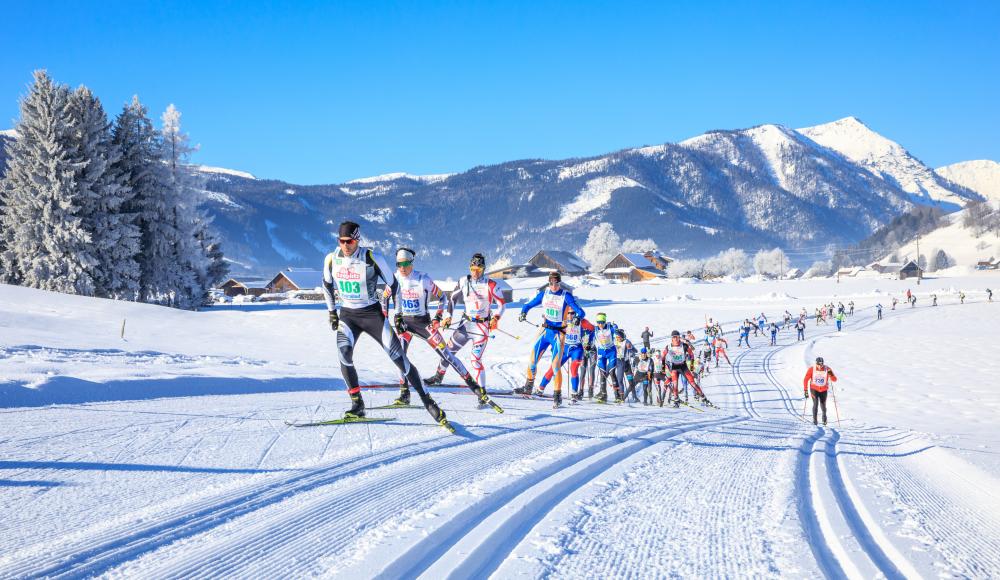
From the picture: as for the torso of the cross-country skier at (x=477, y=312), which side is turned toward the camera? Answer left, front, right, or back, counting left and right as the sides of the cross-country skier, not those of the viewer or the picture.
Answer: front

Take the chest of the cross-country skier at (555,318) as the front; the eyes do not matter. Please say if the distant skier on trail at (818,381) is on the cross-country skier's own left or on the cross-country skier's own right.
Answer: on the cross-country skier's own left

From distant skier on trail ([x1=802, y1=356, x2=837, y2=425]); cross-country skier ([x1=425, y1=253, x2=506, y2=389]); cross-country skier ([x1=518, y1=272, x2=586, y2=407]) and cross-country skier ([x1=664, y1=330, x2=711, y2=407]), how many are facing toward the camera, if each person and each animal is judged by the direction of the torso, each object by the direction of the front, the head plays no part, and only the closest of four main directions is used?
4

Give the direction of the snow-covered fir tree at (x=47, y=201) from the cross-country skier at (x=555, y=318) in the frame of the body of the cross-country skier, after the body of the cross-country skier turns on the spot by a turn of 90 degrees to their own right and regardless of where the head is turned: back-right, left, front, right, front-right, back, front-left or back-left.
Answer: front-right

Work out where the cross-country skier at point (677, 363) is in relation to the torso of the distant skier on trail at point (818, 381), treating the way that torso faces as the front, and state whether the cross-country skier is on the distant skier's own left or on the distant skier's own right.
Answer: on the distant skier's own right

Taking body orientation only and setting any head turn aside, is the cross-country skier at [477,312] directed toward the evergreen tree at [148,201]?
no

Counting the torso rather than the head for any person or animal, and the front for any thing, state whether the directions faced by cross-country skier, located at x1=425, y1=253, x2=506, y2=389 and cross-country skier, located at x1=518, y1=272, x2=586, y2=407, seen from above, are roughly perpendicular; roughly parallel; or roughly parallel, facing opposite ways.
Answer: roughly parallel

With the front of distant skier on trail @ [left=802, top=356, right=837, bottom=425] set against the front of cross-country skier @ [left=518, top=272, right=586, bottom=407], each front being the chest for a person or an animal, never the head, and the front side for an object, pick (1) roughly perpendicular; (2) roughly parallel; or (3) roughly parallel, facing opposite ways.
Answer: roughly parallel

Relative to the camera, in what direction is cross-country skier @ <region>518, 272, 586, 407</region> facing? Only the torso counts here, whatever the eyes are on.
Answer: toward the camera

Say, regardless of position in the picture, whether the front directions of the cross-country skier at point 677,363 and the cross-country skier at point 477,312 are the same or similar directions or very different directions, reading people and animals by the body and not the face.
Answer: same or similar directions

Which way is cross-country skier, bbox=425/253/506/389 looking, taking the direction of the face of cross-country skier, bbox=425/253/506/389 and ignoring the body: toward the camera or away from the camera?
toward the camera

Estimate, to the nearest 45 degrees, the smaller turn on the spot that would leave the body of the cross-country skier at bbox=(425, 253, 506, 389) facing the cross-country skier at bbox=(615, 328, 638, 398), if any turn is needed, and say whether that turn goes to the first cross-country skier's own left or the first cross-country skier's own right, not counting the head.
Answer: approximately 135° to the first cross-country skier's own left

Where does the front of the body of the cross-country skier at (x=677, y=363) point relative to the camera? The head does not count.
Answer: toward the camera

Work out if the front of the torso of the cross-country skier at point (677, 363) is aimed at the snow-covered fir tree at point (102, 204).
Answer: no

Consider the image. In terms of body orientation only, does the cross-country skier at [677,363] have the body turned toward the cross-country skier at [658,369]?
no

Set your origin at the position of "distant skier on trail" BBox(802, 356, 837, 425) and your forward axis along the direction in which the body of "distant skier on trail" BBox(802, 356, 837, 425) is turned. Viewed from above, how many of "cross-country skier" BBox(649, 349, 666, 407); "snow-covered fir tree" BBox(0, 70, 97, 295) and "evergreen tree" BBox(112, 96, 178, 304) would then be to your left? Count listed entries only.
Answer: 0

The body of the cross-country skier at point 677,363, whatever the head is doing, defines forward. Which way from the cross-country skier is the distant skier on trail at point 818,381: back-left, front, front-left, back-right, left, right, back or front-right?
left

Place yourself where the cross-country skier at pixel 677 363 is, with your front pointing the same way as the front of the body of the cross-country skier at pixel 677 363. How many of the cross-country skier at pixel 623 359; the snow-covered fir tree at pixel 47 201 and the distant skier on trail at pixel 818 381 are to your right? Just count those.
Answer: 2
